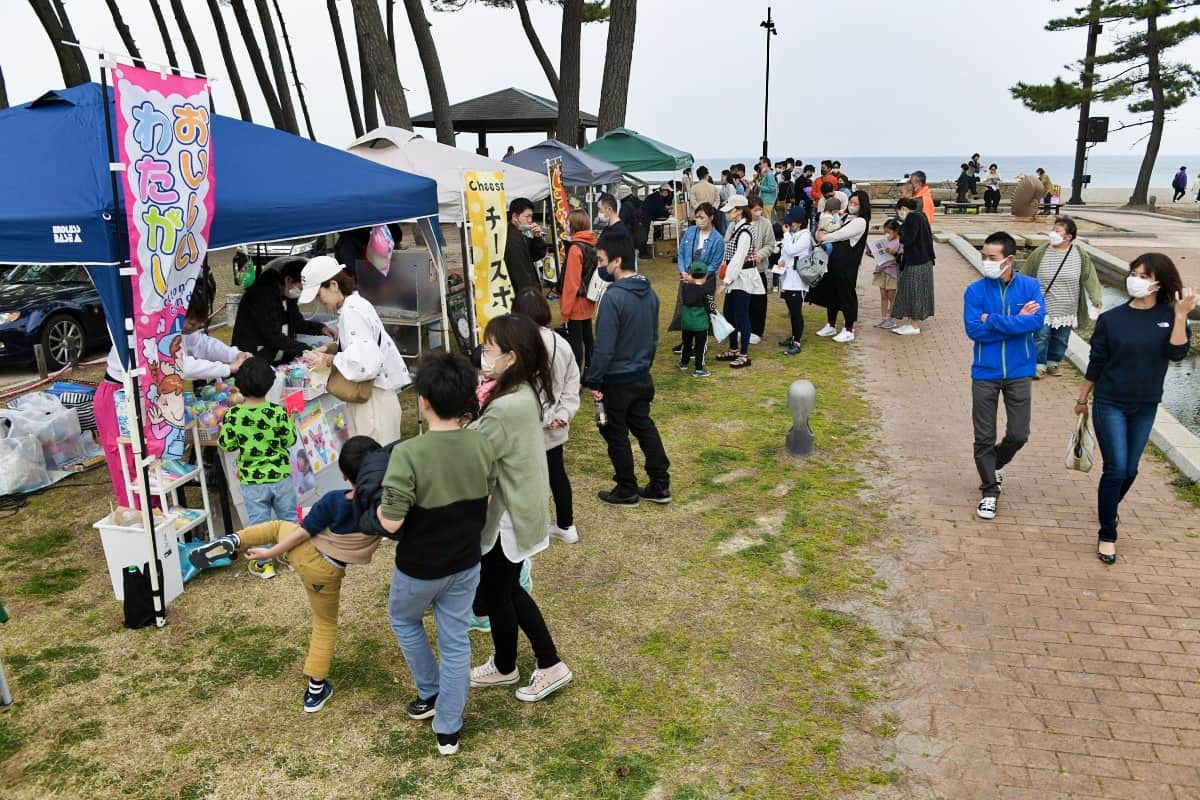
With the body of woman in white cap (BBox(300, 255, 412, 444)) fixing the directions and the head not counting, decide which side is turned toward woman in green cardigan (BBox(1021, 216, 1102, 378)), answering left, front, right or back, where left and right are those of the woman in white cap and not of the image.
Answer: back

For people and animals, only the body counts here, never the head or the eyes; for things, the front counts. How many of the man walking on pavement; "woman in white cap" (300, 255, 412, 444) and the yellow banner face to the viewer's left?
1

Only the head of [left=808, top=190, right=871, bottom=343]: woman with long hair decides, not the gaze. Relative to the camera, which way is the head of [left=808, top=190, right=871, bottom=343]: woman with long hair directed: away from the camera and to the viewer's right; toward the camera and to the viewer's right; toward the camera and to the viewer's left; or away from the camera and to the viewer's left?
toward the camera and to the viewer's left

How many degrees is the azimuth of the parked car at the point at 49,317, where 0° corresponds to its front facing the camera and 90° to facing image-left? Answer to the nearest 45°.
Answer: approximately 45°

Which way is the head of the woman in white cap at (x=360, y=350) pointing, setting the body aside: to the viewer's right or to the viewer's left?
to the viewer's left

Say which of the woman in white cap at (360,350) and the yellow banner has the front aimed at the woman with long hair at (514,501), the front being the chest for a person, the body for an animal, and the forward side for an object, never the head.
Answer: the yellow banner

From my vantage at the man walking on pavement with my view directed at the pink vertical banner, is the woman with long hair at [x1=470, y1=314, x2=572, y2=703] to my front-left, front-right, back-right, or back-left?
front-left

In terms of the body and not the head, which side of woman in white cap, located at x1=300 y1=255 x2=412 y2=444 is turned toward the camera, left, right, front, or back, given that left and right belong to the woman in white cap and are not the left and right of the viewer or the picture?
left

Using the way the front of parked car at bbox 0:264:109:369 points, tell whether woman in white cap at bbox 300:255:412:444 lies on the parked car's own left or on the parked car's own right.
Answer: on the parked car's own left

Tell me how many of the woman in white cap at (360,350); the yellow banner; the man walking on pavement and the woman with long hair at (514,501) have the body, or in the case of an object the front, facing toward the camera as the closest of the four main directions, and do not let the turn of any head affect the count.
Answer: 2

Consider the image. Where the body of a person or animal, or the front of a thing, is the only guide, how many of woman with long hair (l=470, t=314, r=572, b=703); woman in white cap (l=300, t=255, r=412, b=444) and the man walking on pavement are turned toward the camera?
1

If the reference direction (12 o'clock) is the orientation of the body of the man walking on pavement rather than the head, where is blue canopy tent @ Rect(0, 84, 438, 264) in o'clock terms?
The blue canopy tent is roughly at 2 o'clock from the man walking on pavement.

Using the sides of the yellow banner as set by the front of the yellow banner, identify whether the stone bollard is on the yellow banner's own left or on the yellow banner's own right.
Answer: on the yellow banner's own left

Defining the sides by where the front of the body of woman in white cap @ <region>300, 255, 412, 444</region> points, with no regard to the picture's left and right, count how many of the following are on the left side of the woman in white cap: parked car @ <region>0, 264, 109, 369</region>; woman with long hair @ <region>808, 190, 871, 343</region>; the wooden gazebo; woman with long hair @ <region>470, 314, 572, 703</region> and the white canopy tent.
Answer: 1

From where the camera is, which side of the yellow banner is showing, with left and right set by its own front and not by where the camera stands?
front
